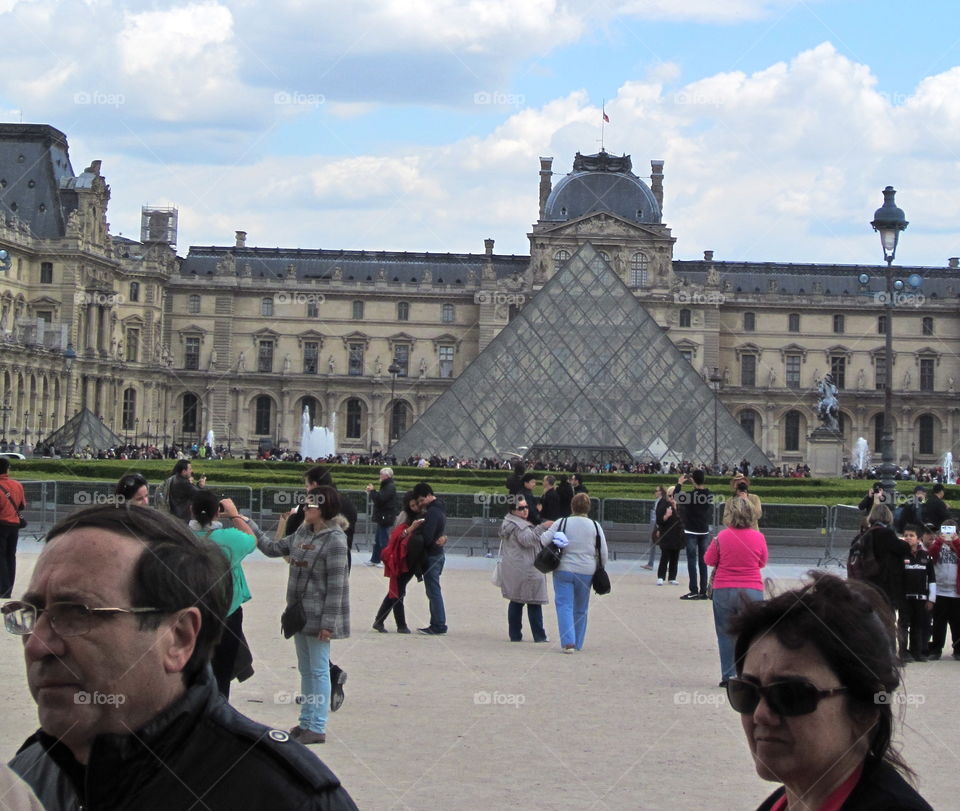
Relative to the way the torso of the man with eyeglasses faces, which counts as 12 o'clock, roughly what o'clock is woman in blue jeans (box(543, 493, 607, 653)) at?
The woman in blue jeans is roughly at 5 o'clock from the man with eyeglasses.

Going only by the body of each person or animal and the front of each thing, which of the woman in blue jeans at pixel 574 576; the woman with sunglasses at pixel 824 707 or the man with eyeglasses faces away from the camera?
the woman in blue jeans

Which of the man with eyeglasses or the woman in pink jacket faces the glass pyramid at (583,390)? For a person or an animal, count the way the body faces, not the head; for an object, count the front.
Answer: the woman in pink jacket

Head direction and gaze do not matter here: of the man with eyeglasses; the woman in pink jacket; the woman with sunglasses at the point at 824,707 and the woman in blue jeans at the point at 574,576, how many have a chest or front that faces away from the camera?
2

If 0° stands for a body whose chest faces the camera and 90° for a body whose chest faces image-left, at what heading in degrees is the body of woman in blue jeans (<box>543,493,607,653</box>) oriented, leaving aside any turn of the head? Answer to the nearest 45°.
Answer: approximately 180°

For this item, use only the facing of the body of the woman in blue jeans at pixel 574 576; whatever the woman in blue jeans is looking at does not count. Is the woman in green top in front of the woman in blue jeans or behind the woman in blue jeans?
behind

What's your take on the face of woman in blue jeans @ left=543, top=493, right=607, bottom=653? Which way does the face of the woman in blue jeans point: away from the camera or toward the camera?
away from the camera

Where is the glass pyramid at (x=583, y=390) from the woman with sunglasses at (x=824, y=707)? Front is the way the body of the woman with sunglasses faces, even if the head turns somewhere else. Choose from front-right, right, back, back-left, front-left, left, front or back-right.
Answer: back-right

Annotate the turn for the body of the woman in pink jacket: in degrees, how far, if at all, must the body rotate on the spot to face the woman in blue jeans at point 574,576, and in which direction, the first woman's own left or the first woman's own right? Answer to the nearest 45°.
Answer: approximately 45° to the first woman's own left

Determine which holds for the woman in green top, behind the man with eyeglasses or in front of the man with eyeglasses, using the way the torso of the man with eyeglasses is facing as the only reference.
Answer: behind

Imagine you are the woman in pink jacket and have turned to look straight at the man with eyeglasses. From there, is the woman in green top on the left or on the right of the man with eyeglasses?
right

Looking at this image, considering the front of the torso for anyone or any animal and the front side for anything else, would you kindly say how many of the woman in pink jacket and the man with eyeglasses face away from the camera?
1

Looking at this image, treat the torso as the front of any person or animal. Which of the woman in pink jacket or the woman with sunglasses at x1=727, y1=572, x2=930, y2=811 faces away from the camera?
the woman in pink jacket

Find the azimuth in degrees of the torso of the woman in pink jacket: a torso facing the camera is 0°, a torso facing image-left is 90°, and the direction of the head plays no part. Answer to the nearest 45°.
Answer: approximately 180°
